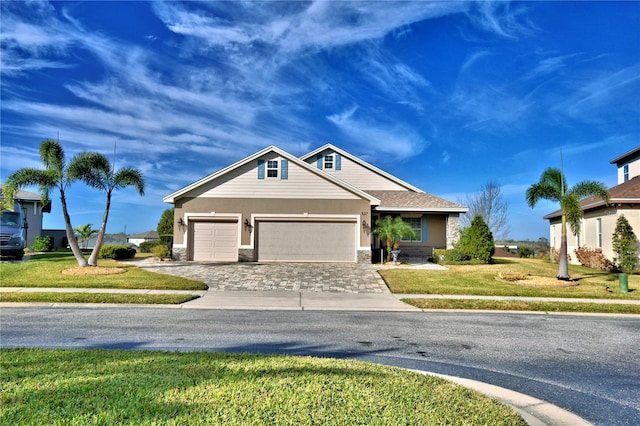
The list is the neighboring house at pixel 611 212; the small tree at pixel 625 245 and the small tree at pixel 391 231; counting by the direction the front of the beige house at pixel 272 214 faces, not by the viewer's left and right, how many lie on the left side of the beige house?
3

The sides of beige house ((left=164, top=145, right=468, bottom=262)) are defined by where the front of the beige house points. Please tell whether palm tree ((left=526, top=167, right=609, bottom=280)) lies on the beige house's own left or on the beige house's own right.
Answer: on the beige house's own left

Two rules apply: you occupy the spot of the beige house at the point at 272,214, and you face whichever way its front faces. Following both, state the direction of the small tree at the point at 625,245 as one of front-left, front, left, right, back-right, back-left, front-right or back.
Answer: left

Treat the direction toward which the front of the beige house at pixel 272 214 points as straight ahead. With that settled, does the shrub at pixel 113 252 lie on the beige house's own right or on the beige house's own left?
on the beige house's own right

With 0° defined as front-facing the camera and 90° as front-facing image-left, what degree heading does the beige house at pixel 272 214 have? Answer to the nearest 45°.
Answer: approximately 0°

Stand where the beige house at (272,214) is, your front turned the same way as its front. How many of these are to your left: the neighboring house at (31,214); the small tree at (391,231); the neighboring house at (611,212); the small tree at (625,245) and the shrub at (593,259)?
4

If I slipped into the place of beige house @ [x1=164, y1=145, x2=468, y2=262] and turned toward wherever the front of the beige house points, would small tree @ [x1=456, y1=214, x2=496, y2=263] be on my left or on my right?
on my left

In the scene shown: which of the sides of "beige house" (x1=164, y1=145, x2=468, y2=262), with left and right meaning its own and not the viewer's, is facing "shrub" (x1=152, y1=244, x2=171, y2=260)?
right

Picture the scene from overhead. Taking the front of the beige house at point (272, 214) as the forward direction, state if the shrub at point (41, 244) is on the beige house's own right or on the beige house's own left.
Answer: on the beige house's own right

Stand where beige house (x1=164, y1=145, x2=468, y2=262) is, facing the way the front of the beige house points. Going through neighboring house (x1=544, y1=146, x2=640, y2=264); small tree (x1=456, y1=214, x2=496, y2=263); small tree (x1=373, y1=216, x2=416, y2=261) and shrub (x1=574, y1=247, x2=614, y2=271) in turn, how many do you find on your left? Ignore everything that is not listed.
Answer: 4

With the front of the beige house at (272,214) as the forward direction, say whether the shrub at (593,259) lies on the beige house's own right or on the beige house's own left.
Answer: on the beige house's own left

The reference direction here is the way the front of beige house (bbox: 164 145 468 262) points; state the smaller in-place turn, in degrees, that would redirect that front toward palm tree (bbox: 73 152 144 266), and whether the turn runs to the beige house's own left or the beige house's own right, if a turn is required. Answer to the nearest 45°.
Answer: approximately 45° to the beige house's own right

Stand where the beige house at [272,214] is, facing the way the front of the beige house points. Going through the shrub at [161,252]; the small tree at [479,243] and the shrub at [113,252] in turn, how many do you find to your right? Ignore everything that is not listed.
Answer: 2

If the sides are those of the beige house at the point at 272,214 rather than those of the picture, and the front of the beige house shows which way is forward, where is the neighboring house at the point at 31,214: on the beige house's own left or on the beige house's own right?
on the beige house's own right
